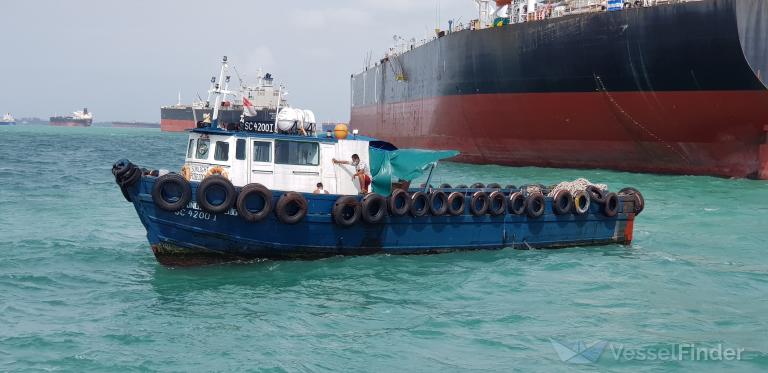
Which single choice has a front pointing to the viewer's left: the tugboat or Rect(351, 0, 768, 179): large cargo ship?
the tugboat

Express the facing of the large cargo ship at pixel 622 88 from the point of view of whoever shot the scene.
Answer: facing the viewer and to the right of the viewer

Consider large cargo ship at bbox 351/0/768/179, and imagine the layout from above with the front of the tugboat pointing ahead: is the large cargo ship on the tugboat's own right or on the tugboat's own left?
on the tugboat's own right

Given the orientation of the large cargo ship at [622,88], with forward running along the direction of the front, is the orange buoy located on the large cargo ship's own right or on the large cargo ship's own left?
on the large cargo ship's own right

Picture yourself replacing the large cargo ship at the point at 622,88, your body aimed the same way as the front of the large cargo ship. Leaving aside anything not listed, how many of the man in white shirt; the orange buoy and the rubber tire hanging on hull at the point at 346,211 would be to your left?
0

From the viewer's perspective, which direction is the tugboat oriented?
to the viewer's left

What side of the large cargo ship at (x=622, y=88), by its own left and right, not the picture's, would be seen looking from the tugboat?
right

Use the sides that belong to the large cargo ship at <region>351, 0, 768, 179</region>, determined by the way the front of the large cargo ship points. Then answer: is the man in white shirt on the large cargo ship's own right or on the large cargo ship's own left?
on the large cargo ship's own right
